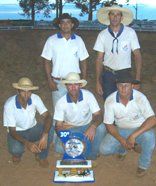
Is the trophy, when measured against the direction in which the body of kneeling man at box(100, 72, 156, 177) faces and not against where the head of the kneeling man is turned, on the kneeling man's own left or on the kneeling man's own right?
on the kneeling man's own right

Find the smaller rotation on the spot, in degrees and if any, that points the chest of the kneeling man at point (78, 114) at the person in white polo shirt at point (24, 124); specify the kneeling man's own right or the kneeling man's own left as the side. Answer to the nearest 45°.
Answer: approximately 90° to the kneeling man's own right

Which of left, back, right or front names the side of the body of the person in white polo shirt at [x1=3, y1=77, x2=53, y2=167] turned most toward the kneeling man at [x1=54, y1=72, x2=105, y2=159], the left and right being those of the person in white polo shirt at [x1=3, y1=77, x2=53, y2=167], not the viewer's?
left

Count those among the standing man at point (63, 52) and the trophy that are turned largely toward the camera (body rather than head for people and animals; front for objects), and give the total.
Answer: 2

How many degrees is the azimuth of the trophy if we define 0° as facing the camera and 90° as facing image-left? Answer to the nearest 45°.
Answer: approximately 0°

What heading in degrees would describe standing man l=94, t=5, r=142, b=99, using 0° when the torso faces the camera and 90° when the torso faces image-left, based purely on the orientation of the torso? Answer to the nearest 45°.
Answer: approximately 0°

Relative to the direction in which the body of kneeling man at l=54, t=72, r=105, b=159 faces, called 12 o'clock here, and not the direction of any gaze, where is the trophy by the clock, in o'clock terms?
The trophy is roughly at 12 o'clock from the kneeling man.
